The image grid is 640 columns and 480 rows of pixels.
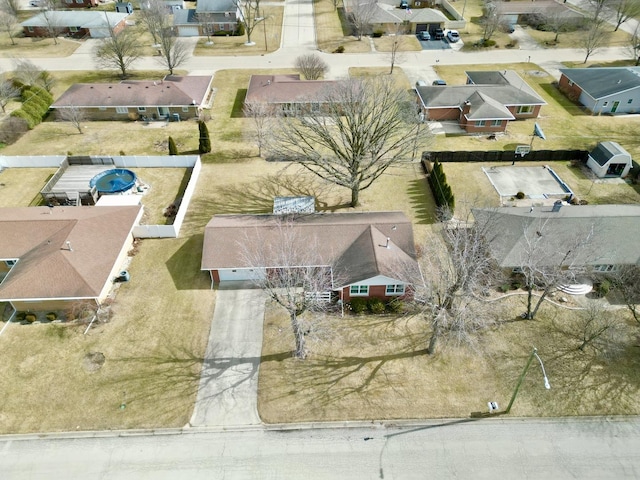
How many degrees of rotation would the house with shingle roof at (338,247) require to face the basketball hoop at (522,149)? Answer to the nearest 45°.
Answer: approximately 135° to its left

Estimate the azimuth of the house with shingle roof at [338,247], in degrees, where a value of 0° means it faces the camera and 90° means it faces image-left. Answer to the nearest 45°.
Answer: approximately 0°

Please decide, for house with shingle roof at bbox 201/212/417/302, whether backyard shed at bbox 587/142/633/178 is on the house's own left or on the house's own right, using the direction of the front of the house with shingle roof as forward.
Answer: on the house's own left

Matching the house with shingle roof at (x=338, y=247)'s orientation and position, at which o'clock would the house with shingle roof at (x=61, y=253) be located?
the house with shingle roof at (x=61, y=253) is roughly at 3 o'clock from the house with shingle roof at (x=338, y=247).

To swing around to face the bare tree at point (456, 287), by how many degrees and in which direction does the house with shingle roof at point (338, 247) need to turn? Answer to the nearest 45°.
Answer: approximately 45° to its left

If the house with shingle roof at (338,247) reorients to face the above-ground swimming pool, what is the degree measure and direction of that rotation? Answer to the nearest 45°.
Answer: approximately 135° to its right

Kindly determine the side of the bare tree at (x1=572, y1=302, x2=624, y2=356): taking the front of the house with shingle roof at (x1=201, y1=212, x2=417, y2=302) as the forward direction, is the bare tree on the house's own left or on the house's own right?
on the house's own left

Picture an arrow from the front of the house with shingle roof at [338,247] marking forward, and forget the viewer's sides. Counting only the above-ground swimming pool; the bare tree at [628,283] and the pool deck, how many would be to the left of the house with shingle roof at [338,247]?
1

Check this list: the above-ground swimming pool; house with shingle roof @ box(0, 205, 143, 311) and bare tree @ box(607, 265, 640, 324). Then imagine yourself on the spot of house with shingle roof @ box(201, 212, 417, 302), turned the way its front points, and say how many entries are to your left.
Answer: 1

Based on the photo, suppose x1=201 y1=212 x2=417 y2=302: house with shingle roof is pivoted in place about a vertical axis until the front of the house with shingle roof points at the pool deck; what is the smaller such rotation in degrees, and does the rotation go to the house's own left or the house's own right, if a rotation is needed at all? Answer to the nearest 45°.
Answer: approximately 135° to the house's own right

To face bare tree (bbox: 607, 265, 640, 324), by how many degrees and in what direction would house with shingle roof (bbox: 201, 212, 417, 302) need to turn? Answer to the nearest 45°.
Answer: approximately 90° to its left
